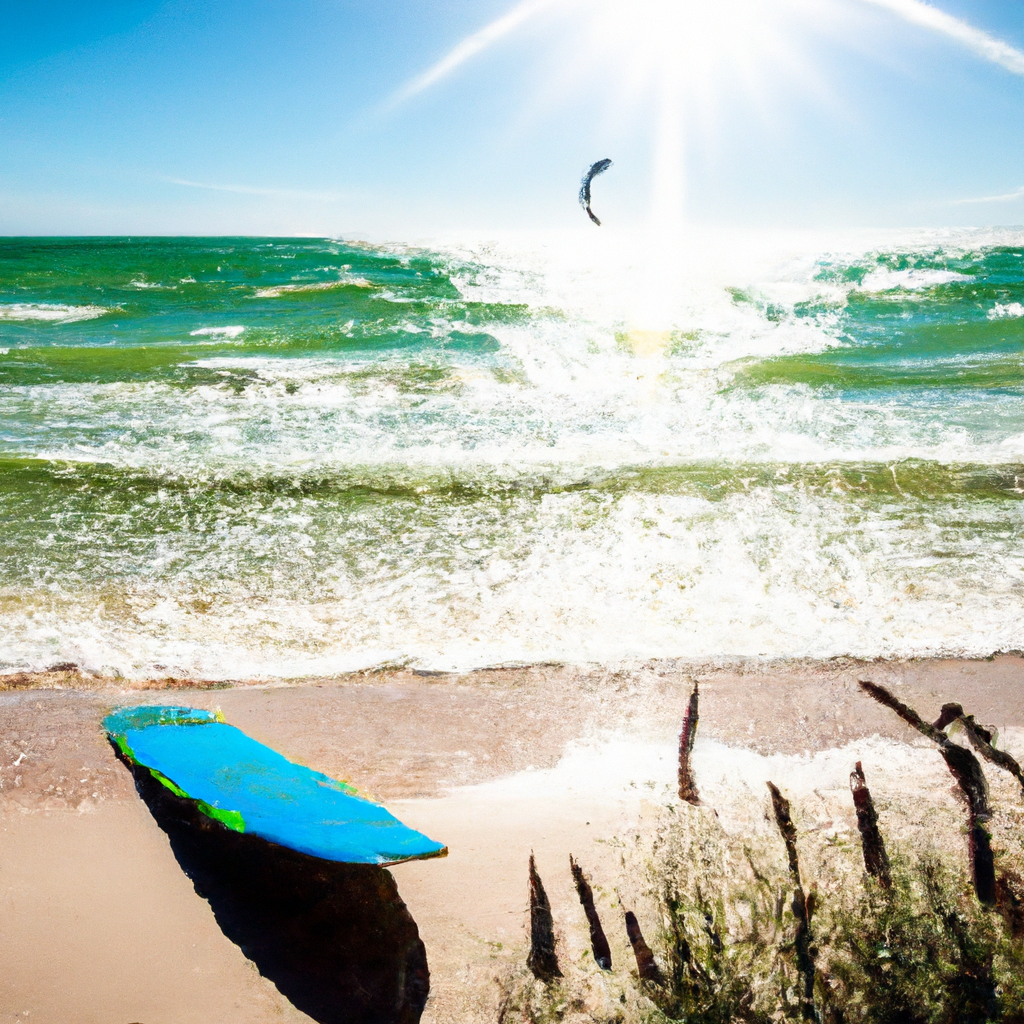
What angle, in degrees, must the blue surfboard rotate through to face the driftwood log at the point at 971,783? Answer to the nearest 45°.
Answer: approximately 45° to its left

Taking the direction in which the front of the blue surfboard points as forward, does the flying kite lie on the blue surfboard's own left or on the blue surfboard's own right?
on the blue surfboard's own left

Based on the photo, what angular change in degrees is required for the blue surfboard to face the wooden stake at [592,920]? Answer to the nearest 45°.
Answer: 0° — it already faces it

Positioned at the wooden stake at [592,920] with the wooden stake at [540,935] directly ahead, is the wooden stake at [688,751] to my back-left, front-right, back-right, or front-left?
back-right

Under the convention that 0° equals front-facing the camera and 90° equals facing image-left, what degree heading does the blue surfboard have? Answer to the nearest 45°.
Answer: approximately 315°

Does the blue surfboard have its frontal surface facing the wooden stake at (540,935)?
yes
